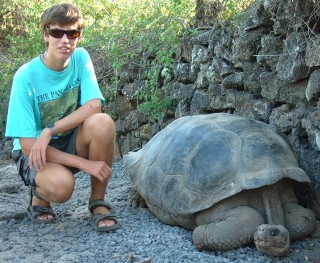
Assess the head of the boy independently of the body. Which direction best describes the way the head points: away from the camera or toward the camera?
toward the camera

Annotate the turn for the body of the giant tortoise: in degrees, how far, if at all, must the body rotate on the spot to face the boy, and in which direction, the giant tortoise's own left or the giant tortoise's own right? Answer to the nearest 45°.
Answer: approximately 135° to the giant tortoise's own right

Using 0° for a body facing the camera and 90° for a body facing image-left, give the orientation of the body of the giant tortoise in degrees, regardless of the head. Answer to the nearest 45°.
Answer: approximately 315°
